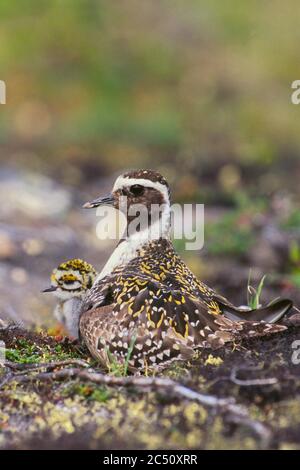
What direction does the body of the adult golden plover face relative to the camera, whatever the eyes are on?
to the viewer's left

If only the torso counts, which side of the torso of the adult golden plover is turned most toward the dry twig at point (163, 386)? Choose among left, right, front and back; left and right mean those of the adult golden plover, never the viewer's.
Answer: left
